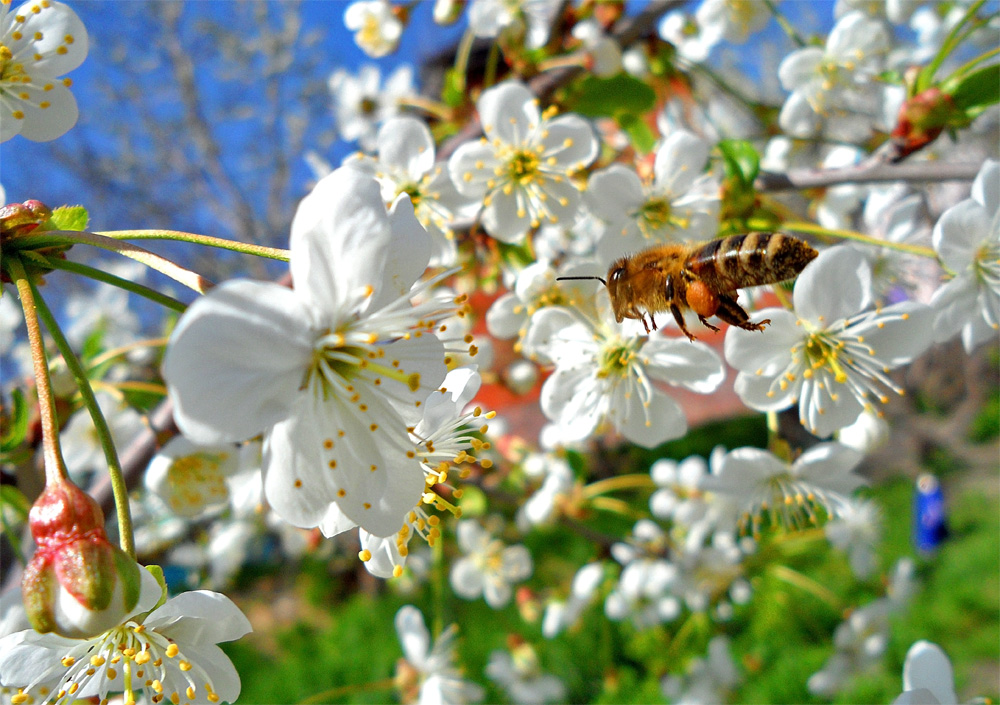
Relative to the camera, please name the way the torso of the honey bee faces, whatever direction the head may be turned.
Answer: to the viewer's left

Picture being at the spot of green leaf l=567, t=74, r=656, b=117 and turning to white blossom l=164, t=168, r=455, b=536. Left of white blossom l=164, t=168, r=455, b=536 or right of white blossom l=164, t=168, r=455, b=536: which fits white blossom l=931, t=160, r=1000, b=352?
left
